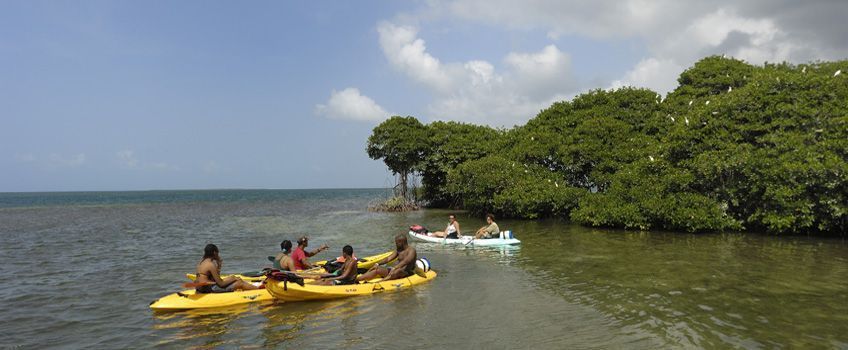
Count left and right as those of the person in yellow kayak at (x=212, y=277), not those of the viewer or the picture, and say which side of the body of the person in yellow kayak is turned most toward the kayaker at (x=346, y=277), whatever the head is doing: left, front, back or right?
front

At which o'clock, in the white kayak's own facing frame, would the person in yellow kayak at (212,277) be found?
The person in yellow kayak is roughly at 10 o'clock from the white kayak.

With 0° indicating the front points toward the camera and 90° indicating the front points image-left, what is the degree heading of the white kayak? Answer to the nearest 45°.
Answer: approximately 90°

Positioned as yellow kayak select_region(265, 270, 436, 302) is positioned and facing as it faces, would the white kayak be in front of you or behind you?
behind

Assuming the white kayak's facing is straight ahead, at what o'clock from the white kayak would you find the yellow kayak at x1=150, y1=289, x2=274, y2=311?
The yellow kayak is roughly at 10 o'clock from the white kayak.

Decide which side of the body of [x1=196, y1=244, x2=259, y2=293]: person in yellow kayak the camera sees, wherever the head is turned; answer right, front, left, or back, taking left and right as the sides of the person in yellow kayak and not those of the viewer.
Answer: right

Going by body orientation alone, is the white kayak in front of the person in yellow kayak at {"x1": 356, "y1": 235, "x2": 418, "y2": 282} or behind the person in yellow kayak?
behind

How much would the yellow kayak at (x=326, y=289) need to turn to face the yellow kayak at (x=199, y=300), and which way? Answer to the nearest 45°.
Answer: approximately 45° to its right

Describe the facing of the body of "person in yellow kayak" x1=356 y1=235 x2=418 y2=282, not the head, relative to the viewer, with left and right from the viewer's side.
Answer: facing the viewer and to the left of the viewer

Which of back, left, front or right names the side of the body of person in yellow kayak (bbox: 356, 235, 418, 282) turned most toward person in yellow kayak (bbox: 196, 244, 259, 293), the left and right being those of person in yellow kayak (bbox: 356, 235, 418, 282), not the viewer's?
front
